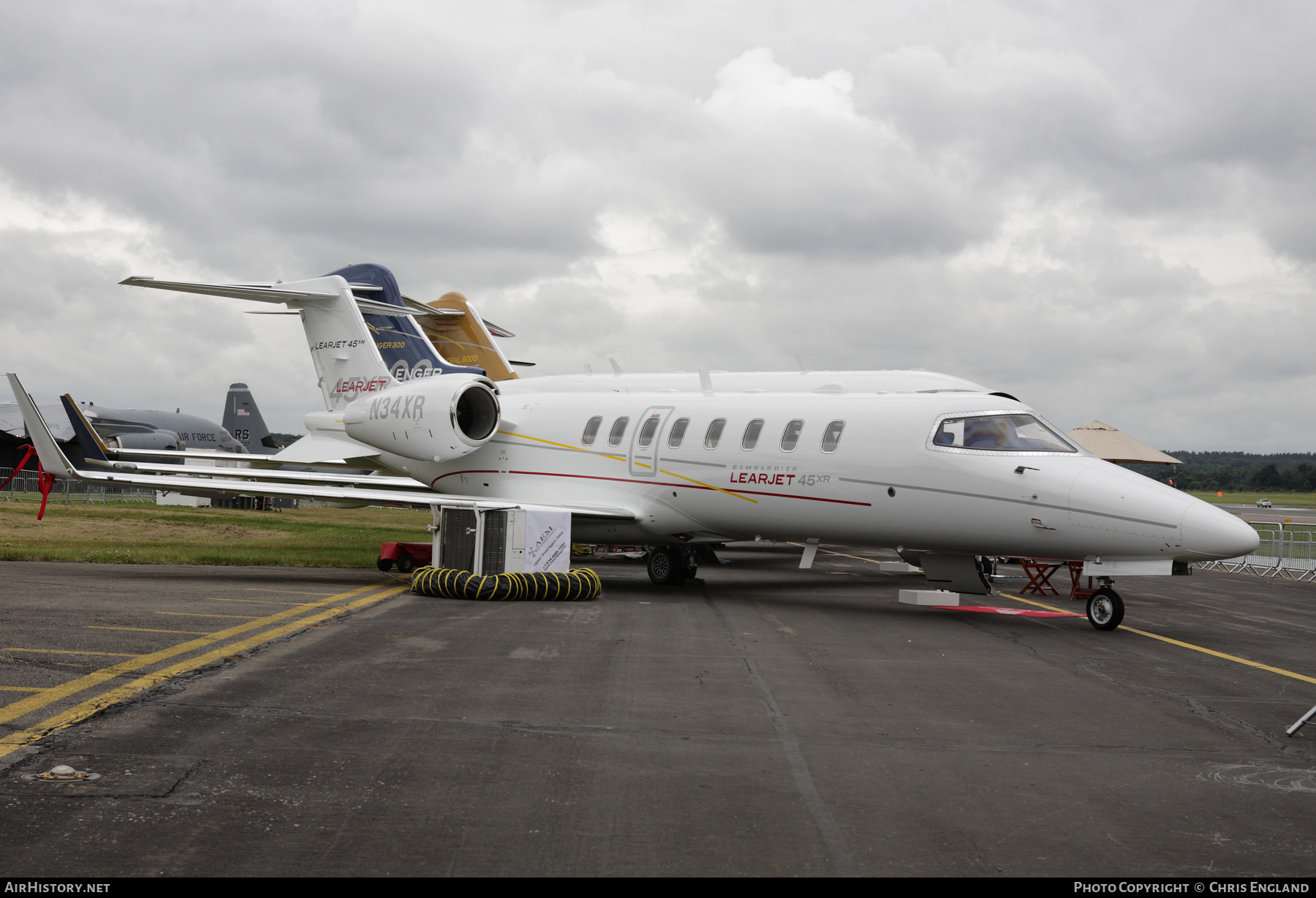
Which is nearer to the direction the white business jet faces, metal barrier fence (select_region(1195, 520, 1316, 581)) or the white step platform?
the white step platform

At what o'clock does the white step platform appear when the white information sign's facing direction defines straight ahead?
The white step platform is roughly at 10 o'clock from the white information sign.

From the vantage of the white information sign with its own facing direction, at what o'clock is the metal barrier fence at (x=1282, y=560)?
The metal barrier fence is roughly at 8 o'clock from the white information sign.

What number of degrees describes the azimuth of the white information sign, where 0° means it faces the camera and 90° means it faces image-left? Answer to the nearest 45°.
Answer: approximately 0°

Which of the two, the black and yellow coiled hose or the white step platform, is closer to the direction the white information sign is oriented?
the black and yellow coiled hose

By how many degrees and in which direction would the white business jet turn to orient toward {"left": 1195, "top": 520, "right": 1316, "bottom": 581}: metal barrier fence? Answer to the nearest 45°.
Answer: approximately 90° to its left

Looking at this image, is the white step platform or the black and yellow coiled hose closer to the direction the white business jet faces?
the white step platform
